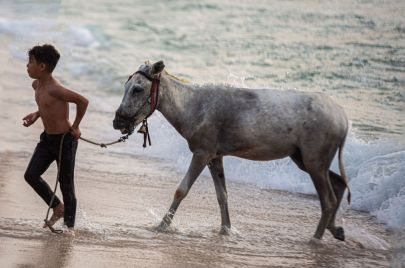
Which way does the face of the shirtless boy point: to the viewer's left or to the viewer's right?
to the viewer's left

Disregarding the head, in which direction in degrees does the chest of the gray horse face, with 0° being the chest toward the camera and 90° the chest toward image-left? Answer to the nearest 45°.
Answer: approximately 90°

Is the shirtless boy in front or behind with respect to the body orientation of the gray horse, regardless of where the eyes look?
in front
